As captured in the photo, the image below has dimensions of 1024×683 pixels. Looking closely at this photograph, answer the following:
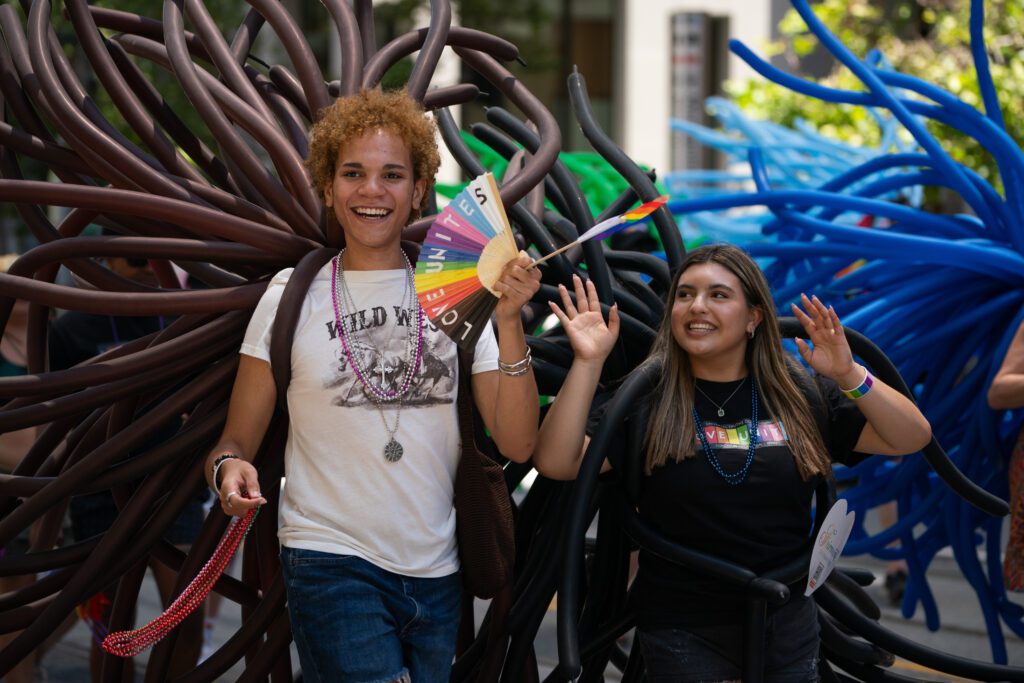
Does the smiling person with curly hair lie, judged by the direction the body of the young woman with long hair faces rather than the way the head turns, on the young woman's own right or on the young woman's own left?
on the young woman's own right

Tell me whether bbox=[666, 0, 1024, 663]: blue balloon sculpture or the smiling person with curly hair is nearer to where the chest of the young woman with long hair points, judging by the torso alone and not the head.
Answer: the smiling person with curly hair

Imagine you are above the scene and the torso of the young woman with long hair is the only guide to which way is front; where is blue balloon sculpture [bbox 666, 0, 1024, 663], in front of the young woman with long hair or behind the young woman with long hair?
behind

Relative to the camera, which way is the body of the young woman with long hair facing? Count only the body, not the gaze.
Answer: toward the camera

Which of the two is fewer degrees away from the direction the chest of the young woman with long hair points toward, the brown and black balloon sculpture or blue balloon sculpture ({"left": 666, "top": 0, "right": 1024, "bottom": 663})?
the brown and black balloon sculpture

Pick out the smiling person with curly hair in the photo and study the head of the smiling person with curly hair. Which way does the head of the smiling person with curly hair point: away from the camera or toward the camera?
toward the camera
